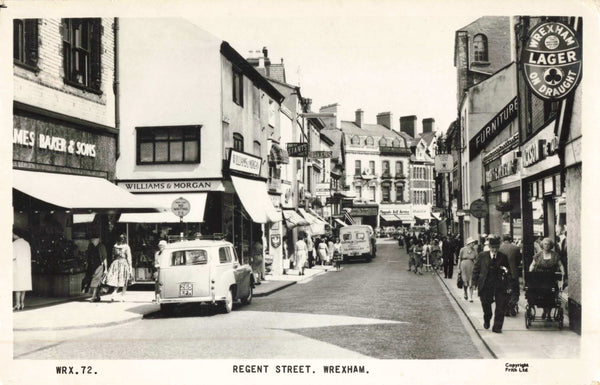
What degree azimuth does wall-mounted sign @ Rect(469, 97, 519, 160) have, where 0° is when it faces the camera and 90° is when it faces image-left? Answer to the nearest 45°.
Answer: approximately 45°
